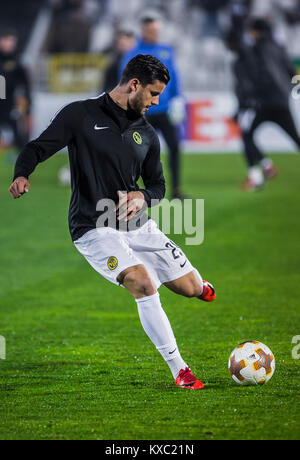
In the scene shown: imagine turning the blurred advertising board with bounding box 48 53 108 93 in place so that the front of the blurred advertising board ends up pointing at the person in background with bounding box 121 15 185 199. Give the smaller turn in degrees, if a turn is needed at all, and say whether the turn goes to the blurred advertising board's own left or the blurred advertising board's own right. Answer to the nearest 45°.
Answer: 0° — it already faces them

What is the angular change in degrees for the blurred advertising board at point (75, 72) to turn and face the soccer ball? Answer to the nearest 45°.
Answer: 0° — it already faces it

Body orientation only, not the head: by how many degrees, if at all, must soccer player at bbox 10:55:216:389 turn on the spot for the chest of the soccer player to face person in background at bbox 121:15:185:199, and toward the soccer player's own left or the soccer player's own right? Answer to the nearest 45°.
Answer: approximately 135° to the soccer player's own left

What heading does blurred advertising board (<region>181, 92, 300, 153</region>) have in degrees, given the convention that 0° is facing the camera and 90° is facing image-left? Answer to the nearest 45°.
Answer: approximately 0°

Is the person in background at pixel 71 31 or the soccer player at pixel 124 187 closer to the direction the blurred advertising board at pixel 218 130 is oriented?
the soccer player

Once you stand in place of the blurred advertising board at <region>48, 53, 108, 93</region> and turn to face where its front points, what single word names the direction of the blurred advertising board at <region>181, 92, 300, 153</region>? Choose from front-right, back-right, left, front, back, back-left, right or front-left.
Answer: front-left

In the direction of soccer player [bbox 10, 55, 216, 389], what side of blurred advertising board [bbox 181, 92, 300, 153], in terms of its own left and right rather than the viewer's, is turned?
front

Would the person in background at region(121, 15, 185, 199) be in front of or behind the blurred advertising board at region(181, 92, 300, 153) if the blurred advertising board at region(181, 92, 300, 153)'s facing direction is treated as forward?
in front

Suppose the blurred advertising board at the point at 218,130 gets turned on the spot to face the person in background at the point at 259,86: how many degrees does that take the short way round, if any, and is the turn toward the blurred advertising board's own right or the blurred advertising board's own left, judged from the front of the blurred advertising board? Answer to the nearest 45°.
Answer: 0° — it already faces them

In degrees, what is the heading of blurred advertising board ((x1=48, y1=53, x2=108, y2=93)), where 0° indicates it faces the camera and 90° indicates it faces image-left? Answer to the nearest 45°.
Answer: approximately 0°

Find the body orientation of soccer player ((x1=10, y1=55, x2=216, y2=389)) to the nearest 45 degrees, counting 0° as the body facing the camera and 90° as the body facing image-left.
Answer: approximately 315°

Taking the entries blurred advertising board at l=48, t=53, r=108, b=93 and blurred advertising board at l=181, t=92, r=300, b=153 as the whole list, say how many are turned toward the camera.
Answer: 2
